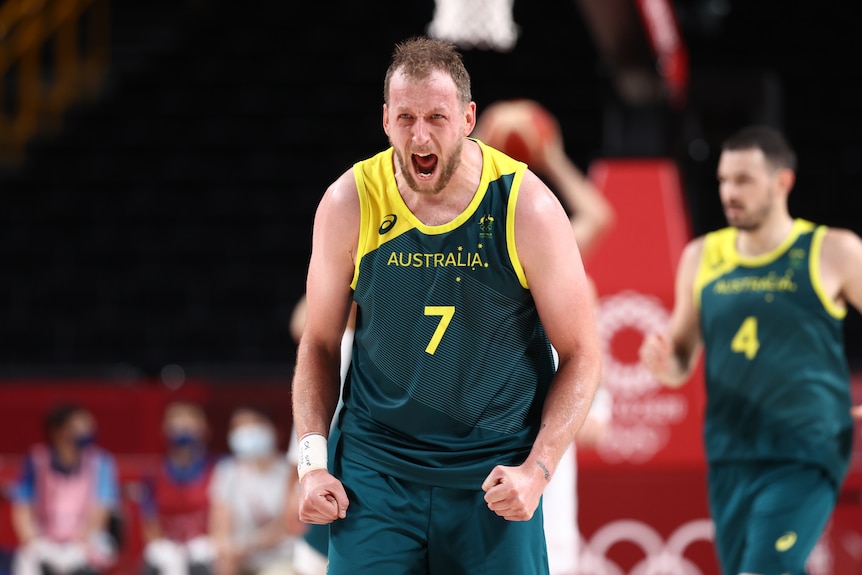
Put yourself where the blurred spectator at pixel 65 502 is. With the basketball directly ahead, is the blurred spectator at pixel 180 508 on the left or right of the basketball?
left

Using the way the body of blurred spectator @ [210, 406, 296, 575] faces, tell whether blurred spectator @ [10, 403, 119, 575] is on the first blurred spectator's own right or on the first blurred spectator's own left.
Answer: on the first blurred spectator's own right

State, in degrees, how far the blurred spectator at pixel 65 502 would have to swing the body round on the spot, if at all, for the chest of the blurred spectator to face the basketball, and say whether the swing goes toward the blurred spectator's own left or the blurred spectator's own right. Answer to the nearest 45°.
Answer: approximately 45° to the blurred spectator's own left

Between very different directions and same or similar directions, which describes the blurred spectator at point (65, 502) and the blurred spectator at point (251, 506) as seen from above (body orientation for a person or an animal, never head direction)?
same or similar directions

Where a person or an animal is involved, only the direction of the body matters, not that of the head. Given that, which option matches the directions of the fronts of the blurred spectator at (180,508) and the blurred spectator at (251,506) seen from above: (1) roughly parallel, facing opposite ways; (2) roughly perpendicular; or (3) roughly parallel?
roughly parallel

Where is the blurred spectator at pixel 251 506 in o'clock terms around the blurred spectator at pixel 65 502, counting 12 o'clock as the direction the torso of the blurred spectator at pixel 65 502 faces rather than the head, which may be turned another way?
the blurred spectator at pixel 251 506 is roughly at 10 o'clock from the blurred spectator at pixel 65 502.

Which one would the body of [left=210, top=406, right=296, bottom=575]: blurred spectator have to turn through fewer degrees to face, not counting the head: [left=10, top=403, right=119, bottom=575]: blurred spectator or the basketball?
the basketball

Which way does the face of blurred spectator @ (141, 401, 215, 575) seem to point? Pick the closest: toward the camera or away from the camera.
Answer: toward the camera

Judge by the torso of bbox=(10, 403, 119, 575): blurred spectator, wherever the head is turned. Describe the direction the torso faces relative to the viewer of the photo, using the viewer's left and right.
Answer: facing the viewer

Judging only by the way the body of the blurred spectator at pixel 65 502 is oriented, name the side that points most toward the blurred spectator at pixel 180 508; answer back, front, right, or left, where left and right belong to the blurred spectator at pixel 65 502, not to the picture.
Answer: left

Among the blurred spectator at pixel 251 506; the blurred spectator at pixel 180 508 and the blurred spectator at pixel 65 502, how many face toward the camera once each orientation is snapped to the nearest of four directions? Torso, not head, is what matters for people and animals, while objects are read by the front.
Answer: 3

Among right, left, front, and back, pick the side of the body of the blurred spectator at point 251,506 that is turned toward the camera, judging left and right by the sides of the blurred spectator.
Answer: front

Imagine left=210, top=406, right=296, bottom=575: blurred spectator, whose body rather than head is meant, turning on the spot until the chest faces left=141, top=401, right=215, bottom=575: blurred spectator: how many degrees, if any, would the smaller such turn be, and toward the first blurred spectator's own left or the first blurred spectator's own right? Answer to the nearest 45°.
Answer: approximately 135° to the first blurred spectator's own right

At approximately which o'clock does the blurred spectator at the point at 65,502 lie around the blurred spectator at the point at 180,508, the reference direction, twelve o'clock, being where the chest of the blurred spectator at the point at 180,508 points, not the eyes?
the blurred spectator at the point at 65,502 is roughly at 3 o'clock from the blurred spectator at the point at 180,508.

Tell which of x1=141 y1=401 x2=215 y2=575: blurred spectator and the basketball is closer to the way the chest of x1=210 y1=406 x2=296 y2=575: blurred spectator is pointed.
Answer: the basketball
